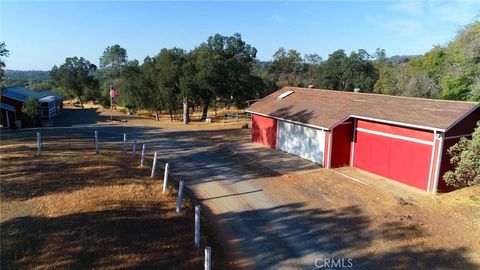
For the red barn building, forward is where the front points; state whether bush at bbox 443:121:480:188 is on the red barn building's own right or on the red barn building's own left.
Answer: on the red barn building's own left

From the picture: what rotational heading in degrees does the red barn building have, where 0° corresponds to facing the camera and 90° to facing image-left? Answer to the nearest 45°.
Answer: approximately 45°
